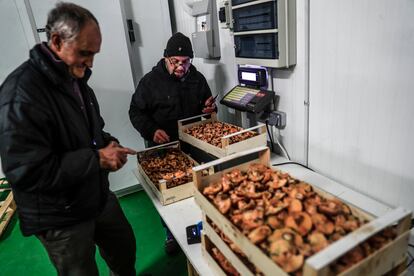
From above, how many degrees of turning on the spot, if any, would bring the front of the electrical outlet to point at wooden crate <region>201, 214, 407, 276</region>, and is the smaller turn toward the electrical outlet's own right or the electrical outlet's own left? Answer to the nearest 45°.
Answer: approximately 45° to the electrical outlet's own left

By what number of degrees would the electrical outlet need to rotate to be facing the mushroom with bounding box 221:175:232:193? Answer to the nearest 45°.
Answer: approximately 45° to its left

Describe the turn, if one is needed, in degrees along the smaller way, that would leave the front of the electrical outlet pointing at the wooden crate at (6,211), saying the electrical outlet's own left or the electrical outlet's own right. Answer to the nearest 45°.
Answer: approximately 45° to the electrical outlet's own right

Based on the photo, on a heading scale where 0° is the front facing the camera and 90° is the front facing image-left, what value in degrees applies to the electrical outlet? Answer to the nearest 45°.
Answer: approximately 45°

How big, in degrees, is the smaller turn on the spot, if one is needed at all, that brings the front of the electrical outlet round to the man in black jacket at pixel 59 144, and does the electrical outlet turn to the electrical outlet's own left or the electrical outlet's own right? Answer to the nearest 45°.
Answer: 0° — it already faces them
